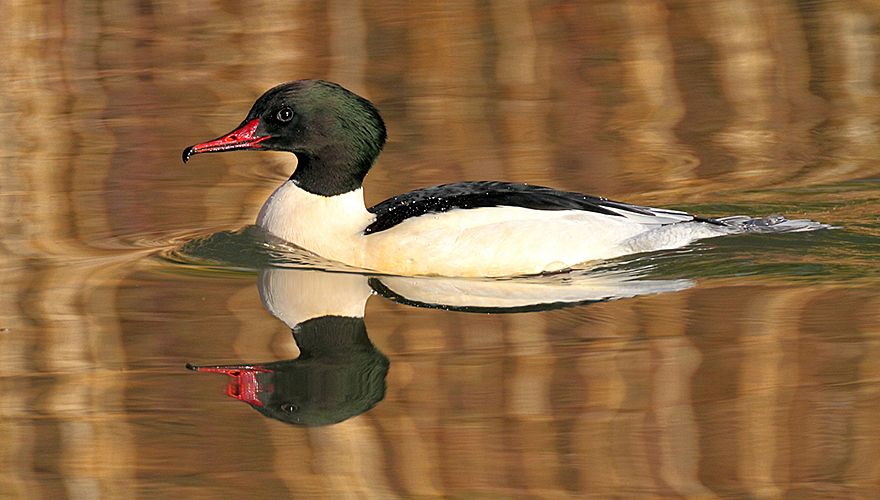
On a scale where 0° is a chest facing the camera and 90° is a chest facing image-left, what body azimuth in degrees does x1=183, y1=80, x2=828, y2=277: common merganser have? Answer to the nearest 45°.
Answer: approximately 90°
